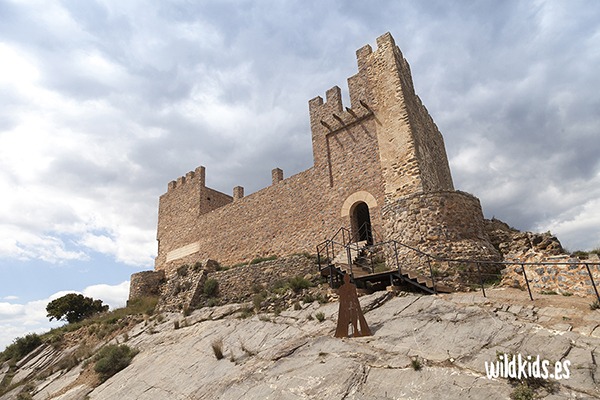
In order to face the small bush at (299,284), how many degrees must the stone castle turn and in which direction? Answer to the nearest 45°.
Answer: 0° — it already faces it

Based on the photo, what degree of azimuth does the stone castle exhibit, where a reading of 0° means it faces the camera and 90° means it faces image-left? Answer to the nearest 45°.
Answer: approximately 45°

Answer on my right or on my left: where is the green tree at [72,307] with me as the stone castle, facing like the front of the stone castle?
on my right

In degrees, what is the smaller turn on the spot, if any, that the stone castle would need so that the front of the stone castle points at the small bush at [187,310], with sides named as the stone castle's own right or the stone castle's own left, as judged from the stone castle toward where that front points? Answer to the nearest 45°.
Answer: approximately 45° to the stone castle's own right

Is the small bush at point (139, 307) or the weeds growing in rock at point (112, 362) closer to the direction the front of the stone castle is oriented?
the weeds growing in rock

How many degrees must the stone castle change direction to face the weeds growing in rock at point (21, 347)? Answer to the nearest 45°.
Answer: approximately 45° to its right
